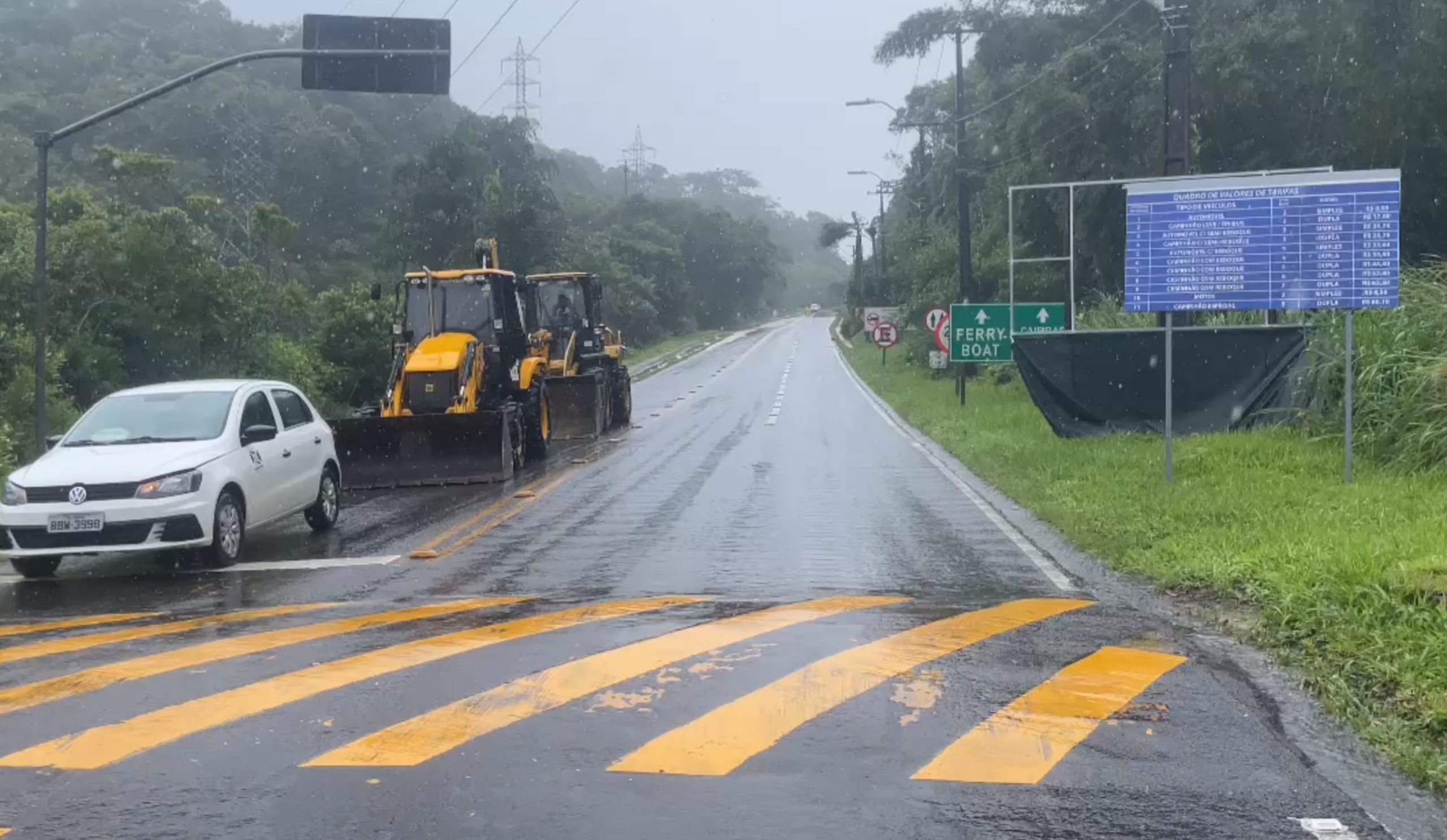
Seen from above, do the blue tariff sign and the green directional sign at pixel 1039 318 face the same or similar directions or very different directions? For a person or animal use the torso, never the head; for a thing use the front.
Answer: same or similar directions

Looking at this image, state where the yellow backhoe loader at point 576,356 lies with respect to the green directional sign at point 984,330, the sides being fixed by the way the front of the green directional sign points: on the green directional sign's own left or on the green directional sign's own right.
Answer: on the green directional sign's own right

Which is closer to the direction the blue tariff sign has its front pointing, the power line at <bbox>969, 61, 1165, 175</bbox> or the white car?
the white car

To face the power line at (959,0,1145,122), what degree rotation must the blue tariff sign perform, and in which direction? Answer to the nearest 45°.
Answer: approximately 180°

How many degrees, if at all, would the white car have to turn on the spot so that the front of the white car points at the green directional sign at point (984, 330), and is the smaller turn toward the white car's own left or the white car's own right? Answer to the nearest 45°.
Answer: approximately 180°

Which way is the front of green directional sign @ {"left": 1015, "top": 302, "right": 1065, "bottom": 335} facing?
toward the camera

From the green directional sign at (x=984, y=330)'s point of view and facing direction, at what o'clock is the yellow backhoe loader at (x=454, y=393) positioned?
The yellow backhoe loader is roughly at 1 o'clock from the green directional sign.

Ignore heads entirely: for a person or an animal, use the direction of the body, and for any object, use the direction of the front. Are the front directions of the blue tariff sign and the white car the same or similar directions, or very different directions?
same or similar directions

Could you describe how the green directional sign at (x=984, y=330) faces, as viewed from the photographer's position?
facing the viewer
